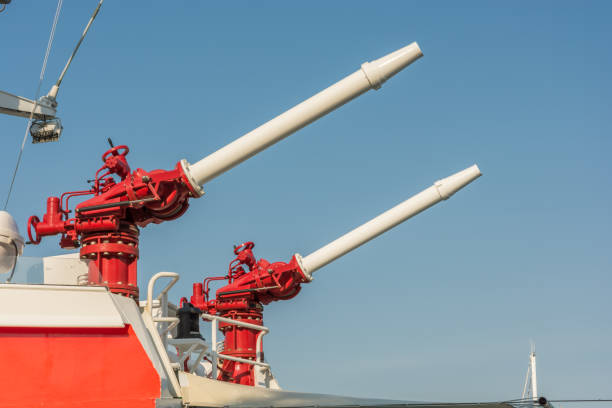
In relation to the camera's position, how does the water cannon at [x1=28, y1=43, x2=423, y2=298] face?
facing to the right of the viewer

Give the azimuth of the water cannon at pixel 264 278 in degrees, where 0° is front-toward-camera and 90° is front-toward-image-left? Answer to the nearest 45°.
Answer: approximately 270°

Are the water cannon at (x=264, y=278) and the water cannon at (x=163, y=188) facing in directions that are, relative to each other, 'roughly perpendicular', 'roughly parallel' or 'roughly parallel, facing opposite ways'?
roughly parallel

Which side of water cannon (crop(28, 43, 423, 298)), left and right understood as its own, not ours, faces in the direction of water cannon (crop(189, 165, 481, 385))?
left

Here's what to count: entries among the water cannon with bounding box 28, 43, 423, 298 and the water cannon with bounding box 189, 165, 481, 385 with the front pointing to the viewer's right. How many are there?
2

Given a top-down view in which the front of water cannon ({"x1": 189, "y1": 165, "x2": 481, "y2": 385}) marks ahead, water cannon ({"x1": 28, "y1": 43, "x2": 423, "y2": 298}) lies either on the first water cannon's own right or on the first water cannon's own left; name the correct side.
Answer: on the first water cannon's own right

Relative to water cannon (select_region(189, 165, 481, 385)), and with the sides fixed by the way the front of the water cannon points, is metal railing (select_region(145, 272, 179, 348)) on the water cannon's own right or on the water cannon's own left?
on the water cannon's own right
